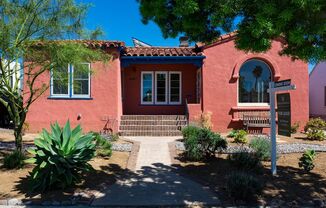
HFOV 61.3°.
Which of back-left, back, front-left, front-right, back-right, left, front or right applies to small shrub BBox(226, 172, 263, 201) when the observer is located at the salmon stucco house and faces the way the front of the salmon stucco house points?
front

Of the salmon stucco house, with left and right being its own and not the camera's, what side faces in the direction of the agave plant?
front

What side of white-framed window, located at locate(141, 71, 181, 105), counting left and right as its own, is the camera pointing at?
front

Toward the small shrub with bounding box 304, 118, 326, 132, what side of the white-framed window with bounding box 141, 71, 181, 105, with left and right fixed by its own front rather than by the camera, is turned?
left

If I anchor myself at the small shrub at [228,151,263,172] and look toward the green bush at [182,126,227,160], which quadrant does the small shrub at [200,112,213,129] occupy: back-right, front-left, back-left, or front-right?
front-right

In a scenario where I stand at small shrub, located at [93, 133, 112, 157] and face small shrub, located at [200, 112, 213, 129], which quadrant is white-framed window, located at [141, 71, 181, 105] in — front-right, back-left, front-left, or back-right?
front-left

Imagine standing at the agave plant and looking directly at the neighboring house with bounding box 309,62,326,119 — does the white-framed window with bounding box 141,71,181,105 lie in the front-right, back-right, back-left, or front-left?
front-left

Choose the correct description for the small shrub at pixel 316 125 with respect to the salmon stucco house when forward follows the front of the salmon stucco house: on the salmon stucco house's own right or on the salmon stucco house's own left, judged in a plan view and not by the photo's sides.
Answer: on the salmon stucco house's own left

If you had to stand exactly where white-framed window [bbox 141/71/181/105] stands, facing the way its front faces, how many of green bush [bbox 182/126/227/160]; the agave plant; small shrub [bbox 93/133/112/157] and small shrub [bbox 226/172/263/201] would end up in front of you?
4

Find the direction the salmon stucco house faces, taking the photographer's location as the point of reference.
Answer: facing the viewer

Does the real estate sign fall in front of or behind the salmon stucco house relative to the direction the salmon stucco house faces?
in front

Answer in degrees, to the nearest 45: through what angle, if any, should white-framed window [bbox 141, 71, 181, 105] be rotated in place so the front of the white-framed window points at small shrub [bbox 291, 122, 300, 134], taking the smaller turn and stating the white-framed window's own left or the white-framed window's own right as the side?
approximately 90° to the white-framed window's own left

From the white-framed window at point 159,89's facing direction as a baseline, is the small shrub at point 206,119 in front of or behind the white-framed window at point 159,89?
in front
